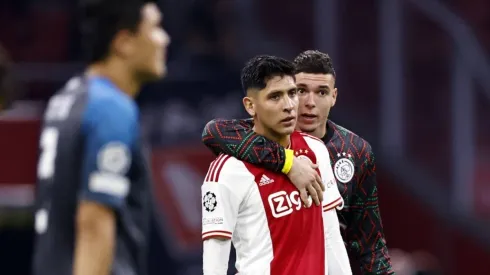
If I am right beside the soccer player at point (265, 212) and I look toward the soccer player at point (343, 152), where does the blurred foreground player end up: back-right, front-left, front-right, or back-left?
back-right

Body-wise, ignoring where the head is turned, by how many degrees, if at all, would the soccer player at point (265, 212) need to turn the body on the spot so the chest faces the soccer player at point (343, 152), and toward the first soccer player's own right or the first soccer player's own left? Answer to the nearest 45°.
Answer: approximately 90° to the first soccer player's own left

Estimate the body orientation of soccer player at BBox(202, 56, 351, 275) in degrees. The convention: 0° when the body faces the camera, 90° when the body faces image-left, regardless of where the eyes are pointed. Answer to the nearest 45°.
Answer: approximately 315°

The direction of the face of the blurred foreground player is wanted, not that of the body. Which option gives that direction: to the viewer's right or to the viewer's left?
to the viewer's right
